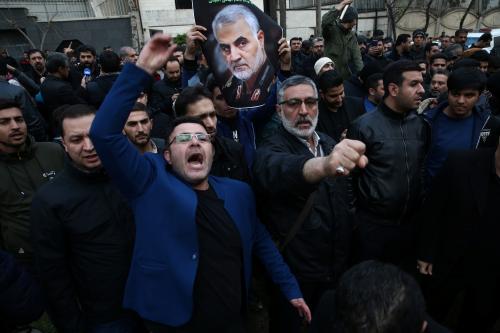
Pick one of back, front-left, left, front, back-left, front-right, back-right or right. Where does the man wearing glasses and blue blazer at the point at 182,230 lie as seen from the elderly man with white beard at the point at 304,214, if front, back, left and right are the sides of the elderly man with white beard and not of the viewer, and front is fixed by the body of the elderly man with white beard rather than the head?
right

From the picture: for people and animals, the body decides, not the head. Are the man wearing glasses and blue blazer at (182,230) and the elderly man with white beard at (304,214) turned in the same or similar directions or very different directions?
same or similar directions

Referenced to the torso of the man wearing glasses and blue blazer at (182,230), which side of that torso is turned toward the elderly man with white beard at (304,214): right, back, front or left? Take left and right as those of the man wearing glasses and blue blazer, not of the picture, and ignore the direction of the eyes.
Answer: left

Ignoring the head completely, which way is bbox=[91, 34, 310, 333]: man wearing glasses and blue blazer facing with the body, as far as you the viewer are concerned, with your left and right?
facing the viewer and to the right of the viewer

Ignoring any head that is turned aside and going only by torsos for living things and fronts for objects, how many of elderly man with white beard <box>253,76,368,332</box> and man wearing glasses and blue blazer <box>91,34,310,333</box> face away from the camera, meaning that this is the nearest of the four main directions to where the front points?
0

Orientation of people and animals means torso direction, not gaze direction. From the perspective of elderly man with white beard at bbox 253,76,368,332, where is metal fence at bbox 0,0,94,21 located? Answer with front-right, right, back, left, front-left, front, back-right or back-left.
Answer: back

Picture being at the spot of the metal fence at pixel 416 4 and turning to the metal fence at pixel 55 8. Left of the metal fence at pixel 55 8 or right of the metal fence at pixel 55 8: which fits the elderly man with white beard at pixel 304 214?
left

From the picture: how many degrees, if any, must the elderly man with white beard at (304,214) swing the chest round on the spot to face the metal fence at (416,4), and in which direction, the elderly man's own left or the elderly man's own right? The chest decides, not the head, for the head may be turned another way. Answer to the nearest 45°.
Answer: approximately 135° to the elderly man's own left

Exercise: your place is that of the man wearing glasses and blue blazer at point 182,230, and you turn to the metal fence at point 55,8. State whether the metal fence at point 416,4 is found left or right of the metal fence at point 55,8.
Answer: right
